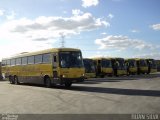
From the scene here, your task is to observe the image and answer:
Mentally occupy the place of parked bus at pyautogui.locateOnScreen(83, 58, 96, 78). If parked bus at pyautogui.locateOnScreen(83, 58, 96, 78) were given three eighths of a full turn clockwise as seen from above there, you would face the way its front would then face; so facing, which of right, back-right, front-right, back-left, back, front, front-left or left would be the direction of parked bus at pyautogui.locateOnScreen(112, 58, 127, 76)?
back-right

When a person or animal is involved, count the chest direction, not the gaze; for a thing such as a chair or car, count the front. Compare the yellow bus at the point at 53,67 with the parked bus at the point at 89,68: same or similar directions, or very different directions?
same or similar directions

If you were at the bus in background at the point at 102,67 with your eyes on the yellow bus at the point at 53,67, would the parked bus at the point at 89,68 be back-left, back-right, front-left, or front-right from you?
front-right

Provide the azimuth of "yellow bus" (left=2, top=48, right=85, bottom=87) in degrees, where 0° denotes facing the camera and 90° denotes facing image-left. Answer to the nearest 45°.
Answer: approximately 315°

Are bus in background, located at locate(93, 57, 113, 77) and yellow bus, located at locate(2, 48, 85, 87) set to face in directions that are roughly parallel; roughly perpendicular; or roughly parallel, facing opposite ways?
roughly parallel

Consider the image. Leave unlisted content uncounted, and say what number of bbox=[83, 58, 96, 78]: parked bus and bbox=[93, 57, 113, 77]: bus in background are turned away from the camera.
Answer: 0

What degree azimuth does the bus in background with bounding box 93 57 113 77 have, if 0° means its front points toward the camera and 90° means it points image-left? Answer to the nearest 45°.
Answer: approximately 315°

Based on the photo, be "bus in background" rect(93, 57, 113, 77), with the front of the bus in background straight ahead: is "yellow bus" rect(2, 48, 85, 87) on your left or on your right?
on your right

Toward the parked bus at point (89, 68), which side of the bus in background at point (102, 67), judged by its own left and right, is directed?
right

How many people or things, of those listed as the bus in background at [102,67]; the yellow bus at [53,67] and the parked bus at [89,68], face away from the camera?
0

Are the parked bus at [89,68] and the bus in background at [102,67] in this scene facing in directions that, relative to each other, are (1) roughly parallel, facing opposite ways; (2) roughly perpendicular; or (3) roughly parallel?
roughly parallel

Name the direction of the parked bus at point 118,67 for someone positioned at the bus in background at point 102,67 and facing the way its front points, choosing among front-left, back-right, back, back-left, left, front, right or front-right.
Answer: left
